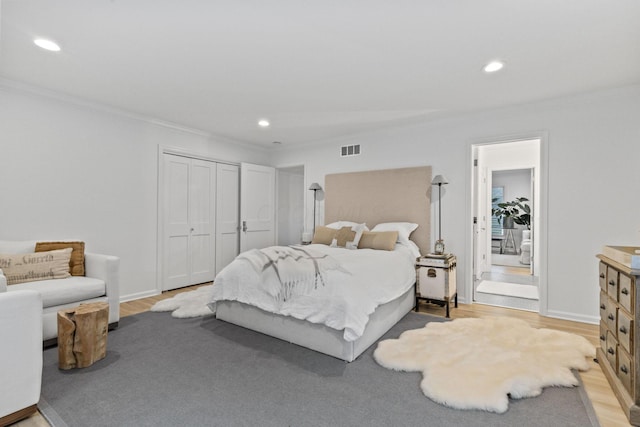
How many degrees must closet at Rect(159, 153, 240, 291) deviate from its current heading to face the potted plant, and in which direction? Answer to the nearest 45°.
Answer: approximately 45° to its left

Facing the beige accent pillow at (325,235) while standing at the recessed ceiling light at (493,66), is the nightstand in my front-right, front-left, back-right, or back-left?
front-right

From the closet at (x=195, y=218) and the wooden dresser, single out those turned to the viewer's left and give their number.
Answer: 1

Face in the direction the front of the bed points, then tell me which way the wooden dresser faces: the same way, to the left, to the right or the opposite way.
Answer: to the right

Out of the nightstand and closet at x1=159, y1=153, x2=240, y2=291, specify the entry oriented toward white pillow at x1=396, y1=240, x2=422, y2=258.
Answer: the closet

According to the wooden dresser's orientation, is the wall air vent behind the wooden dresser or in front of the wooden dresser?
in front

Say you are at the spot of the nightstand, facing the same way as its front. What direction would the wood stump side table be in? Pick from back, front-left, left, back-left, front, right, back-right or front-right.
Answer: front

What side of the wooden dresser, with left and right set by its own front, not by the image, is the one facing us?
left

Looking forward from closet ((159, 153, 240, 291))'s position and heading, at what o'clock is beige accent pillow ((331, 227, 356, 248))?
The beige accent pillow is roughly at 12 o'clock from the closet.

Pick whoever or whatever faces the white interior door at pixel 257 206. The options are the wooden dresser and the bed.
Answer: the wooden dresser

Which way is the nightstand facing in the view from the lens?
facing the viewer and to the left of the viewer

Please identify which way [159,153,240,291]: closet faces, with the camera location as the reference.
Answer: facing the viewer and to the right of the viewer

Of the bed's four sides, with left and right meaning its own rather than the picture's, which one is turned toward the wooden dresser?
left

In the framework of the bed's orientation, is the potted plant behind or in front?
behind

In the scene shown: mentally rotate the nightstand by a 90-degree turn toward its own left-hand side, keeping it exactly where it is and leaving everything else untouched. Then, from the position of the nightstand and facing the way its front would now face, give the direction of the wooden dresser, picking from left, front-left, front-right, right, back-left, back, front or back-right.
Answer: front

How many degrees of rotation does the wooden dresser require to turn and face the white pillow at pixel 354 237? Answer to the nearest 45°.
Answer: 0° — it already faces it
